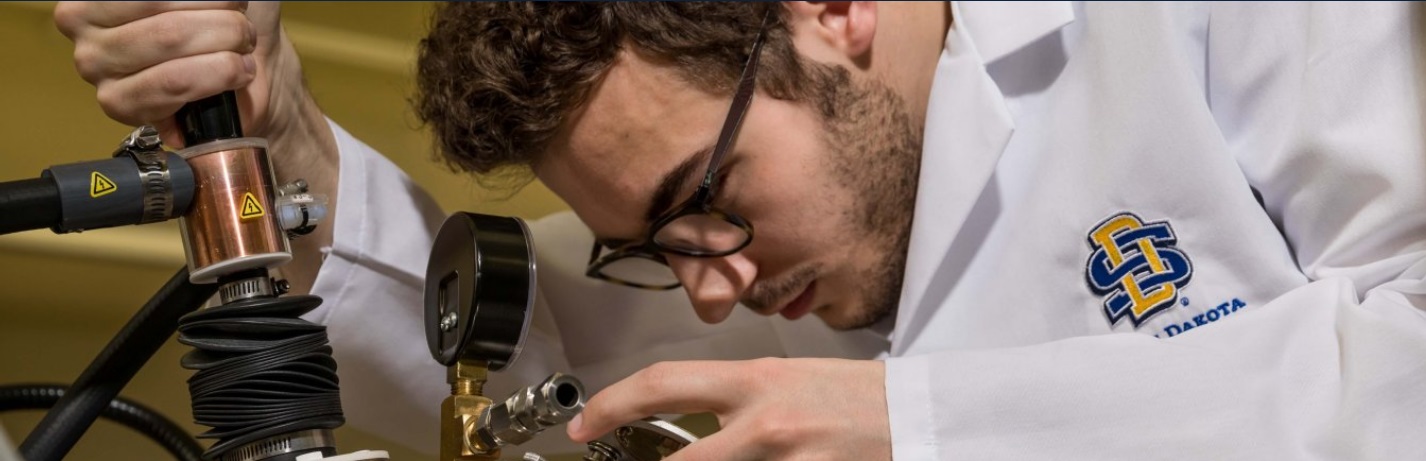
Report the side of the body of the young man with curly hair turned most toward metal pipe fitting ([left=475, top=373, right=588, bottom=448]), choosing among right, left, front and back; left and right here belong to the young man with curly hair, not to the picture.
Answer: front

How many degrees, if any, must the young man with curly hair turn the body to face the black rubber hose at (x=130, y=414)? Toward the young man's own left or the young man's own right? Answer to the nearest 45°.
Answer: approximately 45° to the young man's own right

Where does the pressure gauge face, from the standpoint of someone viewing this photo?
facing away from the viewer and to the right of the viewer

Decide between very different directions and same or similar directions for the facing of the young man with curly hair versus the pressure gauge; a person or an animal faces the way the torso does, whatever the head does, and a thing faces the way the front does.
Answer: very different directions

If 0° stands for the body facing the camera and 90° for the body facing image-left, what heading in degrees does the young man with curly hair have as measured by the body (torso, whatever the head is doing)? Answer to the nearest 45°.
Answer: approximately 45°

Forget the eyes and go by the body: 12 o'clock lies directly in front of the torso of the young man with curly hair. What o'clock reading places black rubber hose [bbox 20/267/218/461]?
The black rubber hose is roughly at 1 o'clock from the young man with curly hair.
